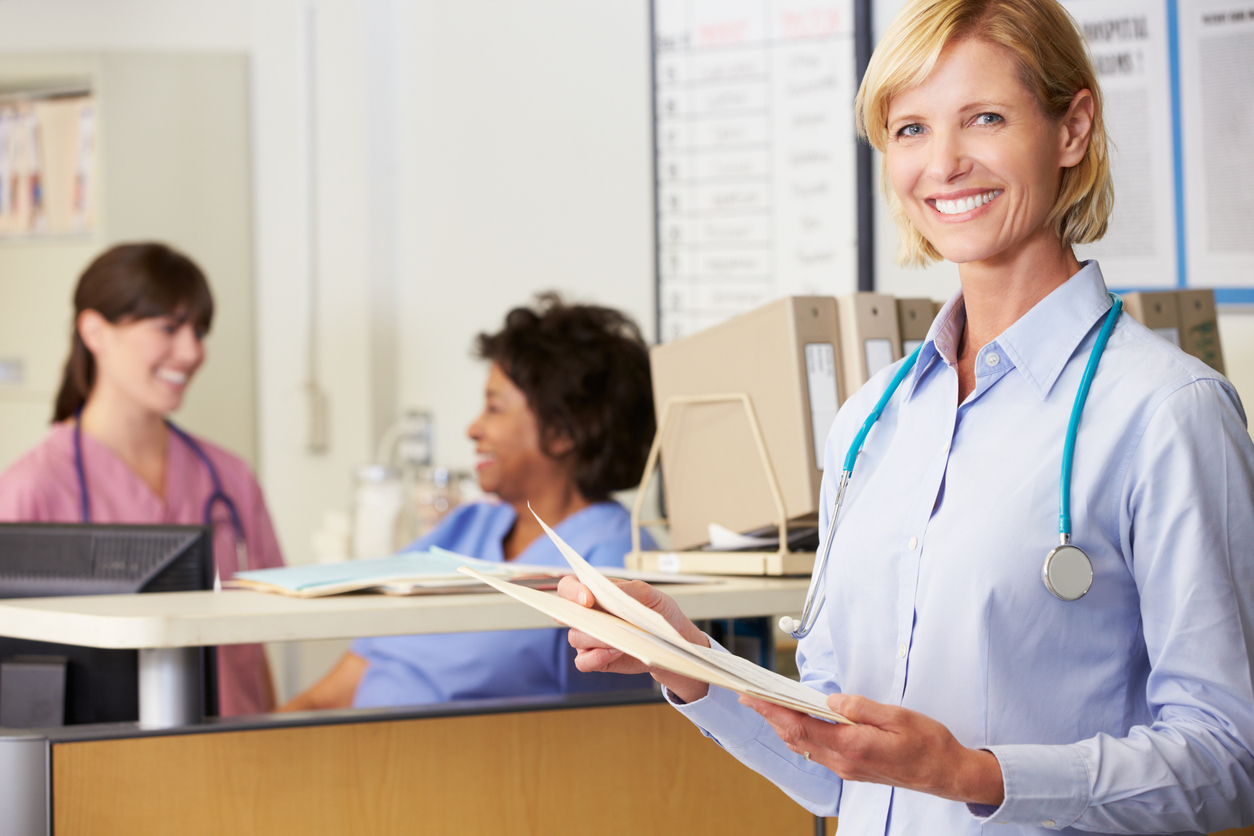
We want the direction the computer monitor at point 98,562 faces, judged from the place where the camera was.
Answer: facing away from the viewer and to the right of the viewer

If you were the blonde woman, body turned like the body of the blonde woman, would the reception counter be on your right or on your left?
on your right

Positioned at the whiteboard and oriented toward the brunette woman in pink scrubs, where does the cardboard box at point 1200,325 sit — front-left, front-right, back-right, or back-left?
back-left

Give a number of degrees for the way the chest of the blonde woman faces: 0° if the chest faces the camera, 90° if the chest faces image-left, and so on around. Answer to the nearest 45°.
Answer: approximately 45°

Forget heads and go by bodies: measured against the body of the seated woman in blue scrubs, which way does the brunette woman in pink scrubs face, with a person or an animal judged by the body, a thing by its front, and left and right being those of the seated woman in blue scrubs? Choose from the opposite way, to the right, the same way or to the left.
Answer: to the left

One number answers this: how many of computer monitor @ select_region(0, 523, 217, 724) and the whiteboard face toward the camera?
1
